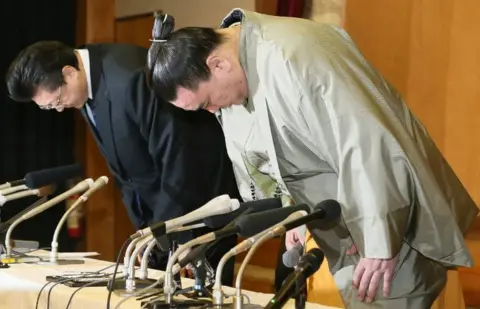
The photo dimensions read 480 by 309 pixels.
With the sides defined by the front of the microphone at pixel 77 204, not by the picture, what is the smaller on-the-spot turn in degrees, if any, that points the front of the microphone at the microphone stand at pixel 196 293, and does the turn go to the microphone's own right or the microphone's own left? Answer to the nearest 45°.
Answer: approximately 90° to the microphone's own right

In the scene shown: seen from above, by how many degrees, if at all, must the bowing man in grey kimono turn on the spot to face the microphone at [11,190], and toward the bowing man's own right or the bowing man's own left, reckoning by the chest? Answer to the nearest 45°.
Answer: approximately 90° to the bowing man's own right

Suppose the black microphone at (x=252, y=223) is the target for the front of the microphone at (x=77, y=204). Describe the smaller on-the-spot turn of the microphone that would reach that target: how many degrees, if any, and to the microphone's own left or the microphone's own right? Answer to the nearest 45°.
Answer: approximately 90° to the microphone's own right

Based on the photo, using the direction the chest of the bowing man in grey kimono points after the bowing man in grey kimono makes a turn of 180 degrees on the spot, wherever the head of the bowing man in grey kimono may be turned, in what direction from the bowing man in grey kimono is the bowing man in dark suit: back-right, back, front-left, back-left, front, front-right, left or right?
left

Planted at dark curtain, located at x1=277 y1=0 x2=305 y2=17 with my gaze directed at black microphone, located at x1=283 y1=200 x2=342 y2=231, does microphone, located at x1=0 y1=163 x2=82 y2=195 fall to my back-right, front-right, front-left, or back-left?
front-right

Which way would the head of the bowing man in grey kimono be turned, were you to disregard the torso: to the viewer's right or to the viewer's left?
to the viewer's left

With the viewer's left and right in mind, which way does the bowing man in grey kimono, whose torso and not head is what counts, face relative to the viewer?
facing the viewer and to the left of the viewer

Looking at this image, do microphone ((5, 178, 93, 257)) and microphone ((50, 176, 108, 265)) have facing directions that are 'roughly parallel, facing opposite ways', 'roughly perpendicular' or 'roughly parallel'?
roughly parallel

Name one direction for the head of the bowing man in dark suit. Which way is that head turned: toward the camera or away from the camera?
toward the camera

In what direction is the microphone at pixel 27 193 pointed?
to the viewer's right
